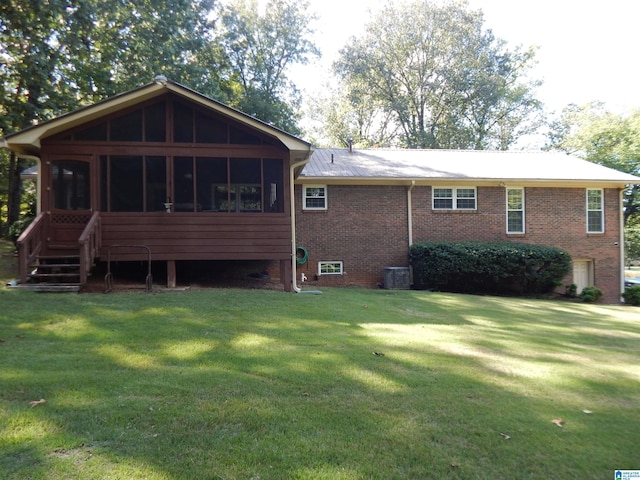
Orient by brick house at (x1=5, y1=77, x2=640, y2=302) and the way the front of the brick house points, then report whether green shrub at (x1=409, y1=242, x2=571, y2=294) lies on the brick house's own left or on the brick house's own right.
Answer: on the brick house's own right

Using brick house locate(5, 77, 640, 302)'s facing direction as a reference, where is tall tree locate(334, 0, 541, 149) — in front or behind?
in front

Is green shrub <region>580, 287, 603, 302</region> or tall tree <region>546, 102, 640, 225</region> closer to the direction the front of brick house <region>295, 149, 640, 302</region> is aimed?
the tall tree

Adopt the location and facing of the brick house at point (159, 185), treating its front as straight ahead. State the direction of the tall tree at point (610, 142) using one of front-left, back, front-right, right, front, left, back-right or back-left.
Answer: front-right

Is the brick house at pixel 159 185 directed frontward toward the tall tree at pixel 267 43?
yes

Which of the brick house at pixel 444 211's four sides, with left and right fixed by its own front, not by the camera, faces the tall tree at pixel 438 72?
front

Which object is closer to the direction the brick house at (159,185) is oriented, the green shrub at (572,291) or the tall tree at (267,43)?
the tall tree

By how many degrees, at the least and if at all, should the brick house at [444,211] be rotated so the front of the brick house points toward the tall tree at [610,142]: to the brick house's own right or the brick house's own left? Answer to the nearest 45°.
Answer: approximately 45° to the brick house's own right

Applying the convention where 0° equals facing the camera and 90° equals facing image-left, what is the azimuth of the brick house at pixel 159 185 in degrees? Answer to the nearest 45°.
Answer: approximately 180°

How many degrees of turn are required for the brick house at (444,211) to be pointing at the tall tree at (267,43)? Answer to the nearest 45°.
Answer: approximately 45° to its left

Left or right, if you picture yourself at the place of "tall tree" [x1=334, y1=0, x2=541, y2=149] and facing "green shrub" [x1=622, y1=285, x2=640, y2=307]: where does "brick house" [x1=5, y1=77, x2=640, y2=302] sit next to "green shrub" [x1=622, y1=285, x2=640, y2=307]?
right
